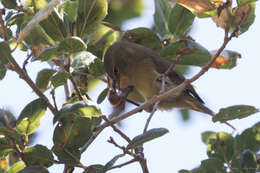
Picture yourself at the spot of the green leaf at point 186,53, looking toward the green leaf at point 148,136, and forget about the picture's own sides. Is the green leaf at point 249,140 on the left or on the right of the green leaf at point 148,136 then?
left

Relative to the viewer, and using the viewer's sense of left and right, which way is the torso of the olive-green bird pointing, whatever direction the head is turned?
facing to the left of the viewer

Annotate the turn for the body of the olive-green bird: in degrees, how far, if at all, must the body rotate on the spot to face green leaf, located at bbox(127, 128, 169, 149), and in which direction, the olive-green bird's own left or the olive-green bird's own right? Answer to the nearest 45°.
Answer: approximately 90° to the olive-green bird's own left

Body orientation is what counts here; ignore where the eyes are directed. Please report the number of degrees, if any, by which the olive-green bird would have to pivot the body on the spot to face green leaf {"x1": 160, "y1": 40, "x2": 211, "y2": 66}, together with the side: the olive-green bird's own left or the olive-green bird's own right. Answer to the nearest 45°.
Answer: approximately 135° to the olive-green bird's own right

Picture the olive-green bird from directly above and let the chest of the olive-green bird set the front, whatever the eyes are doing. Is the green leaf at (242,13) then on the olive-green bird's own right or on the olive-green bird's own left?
on the olive-green bird's own left

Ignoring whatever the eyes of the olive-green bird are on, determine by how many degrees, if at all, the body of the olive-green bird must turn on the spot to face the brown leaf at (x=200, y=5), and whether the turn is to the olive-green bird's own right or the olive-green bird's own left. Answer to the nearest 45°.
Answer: approximately 180°
